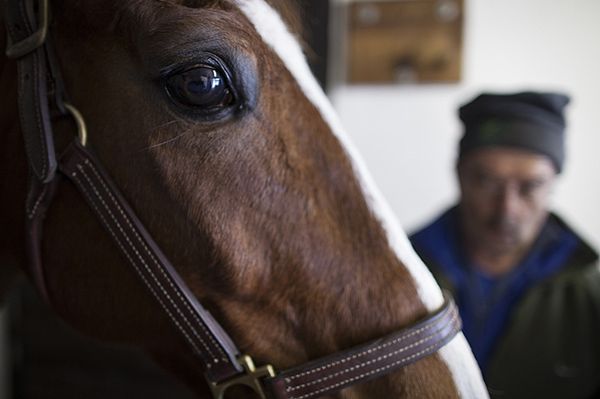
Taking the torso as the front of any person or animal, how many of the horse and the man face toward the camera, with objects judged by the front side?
1

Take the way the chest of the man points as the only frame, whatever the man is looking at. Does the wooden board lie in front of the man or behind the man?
behind

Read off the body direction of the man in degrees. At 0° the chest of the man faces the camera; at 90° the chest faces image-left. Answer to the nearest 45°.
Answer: approximately 0°

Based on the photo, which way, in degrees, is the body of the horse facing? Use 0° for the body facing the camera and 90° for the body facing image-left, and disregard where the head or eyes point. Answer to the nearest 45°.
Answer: approximately 270°

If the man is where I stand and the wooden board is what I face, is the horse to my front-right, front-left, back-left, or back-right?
back-left
